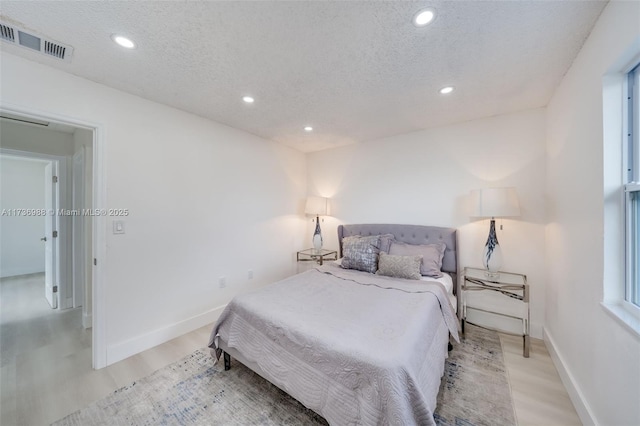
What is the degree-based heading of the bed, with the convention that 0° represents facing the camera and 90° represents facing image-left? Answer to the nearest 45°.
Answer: approximately 45°

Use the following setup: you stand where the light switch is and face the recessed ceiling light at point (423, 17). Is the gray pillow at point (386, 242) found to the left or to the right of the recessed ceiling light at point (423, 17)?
left

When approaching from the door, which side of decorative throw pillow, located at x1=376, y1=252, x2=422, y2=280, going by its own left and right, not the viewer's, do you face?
right

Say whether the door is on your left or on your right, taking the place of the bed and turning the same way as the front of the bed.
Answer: on your right

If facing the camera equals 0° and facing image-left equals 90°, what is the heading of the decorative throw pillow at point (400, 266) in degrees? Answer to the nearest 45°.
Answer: approximately 0°
